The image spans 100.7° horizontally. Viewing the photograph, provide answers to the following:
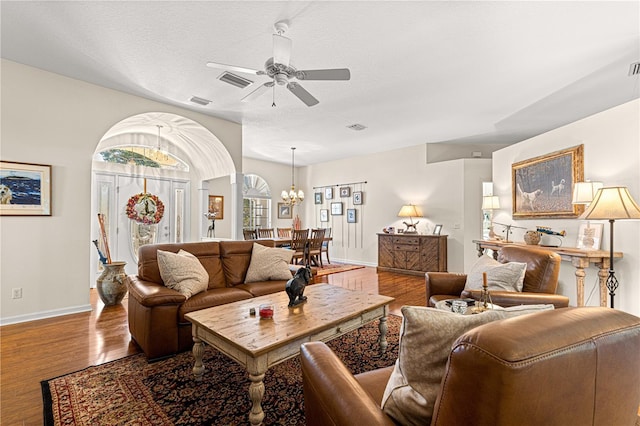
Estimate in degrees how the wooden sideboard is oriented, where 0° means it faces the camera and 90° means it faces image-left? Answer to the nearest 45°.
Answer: approximately 45°

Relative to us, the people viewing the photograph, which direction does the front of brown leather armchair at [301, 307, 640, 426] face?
facing away from the viewer and to the left of the viewer

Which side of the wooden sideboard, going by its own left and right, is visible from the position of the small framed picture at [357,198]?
right

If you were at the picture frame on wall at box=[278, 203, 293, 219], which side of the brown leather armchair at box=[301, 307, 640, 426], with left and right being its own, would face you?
front

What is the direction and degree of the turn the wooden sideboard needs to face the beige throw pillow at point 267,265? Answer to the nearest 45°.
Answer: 0° — it already faces it

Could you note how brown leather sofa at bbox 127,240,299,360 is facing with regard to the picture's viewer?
facing the viewer and to the right of the viewer

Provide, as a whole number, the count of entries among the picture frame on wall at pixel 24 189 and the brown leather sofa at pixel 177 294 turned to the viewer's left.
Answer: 0

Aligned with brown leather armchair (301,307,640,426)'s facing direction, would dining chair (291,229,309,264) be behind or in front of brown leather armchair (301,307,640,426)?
in front

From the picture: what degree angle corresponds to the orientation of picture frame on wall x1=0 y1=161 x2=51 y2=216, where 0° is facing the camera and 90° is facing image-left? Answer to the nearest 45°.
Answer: approximately 315°

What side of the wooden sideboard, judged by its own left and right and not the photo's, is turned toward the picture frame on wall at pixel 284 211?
right

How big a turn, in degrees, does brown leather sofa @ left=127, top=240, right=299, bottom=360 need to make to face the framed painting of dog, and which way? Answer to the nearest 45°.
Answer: approximately 45° to its left

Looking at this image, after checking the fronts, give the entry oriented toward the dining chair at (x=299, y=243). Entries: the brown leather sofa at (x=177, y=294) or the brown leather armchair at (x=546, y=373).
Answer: the brown leather armchair at (x=546, y=373)

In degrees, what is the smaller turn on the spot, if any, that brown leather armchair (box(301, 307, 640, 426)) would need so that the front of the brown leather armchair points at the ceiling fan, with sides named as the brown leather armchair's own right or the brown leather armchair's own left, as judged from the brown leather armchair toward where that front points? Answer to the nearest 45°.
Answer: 0° — it already faces it

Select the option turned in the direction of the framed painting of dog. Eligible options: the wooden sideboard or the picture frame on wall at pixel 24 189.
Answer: the picture frame on wall

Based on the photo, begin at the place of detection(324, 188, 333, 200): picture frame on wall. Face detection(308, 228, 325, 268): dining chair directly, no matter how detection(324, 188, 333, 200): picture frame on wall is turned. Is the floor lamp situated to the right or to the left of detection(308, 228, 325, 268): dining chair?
left

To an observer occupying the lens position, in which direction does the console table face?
facing the viewer and to the left of the viewer
